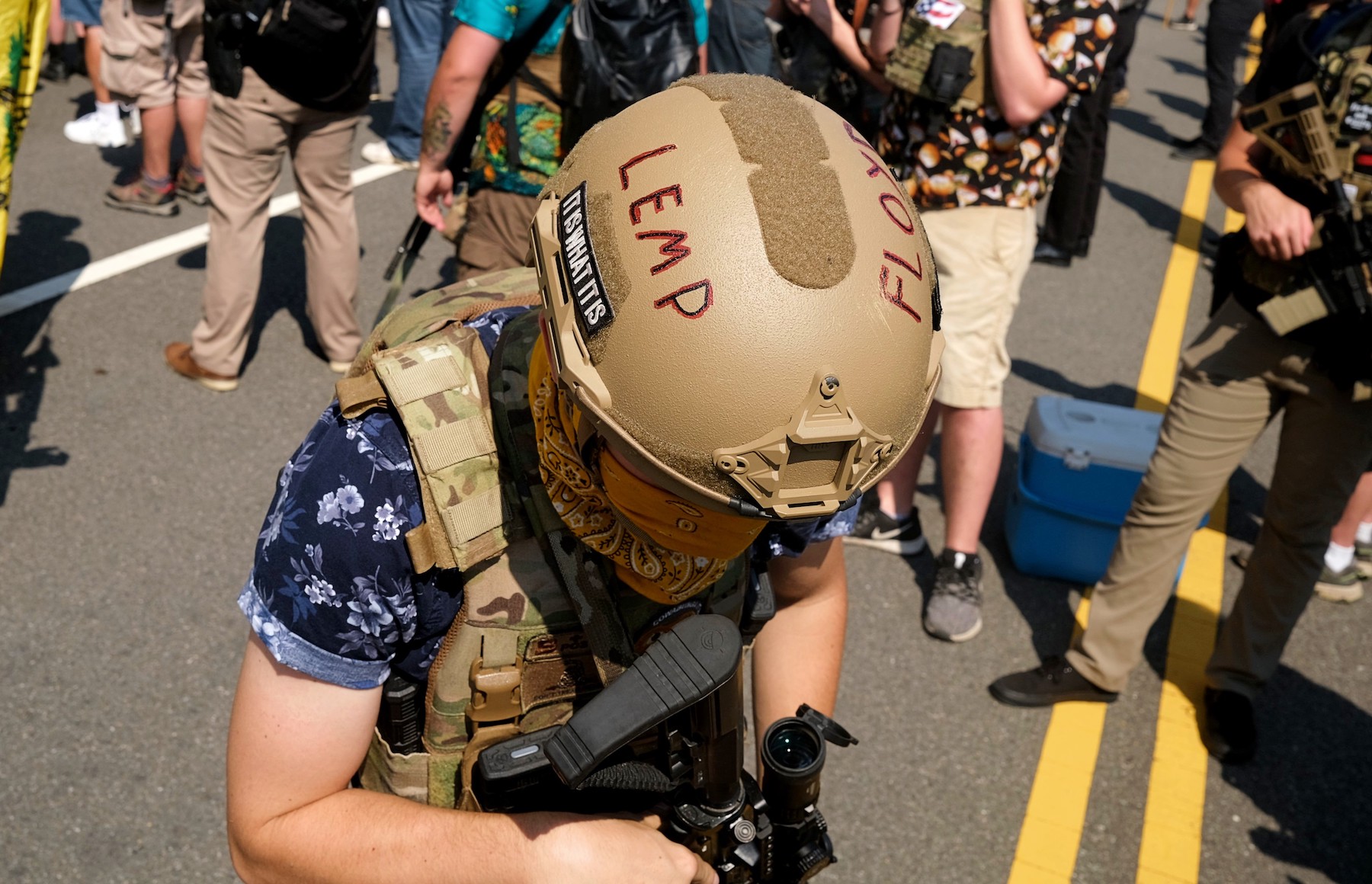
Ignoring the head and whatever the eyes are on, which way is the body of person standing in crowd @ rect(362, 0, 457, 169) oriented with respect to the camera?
to the viewer's left

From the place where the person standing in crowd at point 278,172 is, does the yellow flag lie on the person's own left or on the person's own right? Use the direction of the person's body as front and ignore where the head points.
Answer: on the person's own left

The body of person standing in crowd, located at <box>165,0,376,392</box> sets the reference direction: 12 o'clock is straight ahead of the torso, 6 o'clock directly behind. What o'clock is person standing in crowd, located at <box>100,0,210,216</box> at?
person standing in crowd, located at <box>100,0,210,216</box> is roughly at 1 o'clock from person standing in crowd, located at <box>165,0,376,392</box>.

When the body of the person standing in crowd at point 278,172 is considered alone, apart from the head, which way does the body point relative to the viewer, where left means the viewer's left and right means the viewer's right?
facing away from the viewer and to the left of the viewer

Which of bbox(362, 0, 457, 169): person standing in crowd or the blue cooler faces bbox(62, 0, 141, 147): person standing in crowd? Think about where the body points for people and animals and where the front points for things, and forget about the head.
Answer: bbox(362, 0, 457, 169): person standing in crowd

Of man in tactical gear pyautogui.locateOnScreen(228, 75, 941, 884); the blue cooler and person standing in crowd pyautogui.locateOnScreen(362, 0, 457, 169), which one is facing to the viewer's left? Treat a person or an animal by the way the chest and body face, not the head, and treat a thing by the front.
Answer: the person standing in crowd

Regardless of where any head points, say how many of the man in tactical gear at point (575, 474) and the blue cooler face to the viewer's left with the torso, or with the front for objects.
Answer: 0

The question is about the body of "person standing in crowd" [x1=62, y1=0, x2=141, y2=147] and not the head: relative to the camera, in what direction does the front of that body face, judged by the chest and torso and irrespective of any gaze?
to the viewer's left
